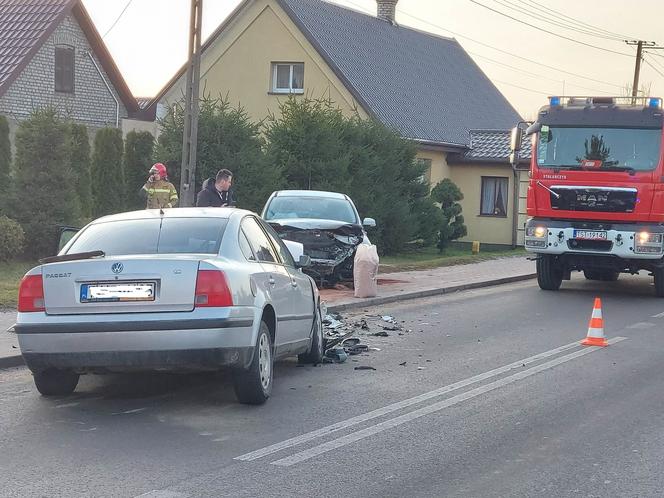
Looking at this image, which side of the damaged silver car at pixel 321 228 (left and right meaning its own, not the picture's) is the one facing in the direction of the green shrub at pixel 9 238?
right

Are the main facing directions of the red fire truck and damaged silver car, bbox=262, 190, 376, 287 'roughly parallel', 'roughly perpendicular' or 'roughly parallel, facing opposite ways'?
roughly parallel

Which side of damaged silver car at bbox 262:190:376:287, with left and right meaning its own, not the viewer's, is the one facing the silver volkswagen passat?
front

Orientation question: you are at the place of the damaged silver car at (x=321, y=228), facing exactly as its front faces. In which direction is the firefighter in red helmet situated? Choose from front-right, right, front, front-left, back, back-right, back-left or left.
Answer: right

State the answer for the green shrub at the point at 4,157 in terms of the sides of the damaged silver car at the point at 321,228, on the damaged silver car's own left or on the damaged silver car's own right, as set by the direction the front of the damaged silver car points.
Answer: on the damaged silver car's own right

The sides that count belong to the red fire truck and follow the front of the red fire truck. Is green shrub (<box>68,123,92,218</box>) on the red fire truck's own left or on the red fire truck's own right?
on the red fire truck's own right

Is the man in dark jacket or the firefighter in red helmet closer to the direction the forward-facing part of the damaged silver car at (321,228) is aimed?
the man in dark jacket

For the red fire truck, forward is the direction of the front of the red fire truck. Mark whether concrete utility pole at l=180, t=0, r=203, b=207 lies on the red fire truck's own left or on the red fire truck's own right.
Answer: on the red fire truck's own right

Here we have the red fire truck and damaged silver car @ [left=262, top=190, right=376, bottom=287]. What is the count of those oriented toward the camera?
2

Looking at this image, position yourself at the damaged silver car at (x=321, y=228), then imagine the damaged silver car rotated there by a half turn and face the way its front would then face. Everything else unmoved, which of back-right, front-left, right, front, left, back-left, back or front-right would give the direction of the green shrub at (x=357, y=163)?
front

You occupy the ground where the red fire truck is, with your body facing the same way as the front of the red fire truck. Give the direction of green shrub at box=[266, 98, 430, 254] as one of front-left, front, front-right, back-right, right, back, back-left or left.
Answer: back-right

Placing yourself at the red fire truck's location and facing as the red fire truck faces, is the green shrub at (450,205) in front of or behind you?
behind

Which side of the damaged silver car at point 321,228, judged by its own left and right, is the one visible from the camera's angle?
front

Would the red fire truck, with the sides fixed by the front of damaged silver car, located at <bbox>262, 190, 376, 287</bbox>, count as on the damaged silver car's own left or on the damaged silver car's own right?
on the damaged silver car's own left

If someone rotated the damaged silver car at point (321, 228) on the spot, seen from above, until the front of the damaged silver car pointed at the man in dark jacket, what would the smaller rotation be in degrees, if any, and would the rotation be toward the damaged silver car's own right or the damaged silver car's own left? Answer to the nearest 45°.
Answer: approximately 45° to the damaged silver car's own right
